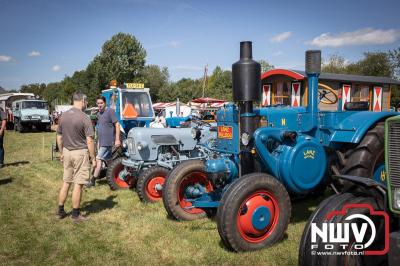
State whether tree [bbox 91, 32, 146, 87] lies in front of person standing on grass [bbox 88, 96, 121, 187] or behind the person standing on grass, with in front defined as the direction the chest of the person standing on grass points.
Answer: behind

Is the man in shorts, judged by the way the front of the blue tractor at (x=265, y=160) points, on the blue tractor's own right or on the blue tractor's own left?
on the blue tractor's own right

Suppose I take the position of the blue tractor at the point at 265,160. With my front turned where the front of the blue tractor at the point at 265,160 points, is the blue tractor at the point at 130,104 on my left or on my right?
on my right

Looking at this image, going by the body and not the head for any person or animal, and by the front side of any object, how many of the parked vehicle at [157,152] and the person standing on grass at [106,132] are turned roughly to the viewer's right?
0

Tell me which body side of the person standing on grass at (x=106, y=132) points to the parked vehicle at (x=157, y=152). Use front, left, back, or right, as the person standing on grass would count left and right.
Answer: left

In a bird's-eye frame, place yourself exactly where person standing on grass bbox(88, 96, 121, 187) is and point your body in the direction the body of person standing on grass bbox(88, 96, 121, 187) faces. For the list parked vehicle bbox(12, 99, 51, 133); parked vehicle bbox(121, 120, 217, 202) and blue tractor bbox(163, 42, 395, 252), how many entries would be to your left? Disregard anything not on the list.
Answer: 2

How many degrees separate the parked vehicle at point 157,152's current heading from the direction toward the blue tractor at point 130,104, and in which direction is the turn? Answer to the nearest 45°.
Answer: approximately 135° to its right

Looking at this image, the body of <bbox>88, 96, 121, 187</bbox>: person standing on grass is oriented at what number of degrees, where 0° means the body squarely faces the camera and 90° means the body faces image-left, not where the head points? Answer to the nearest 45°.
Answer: approximately 45°

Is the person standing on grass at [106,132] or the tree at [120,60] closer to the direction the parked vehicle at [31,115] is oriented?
the person standing on grass
